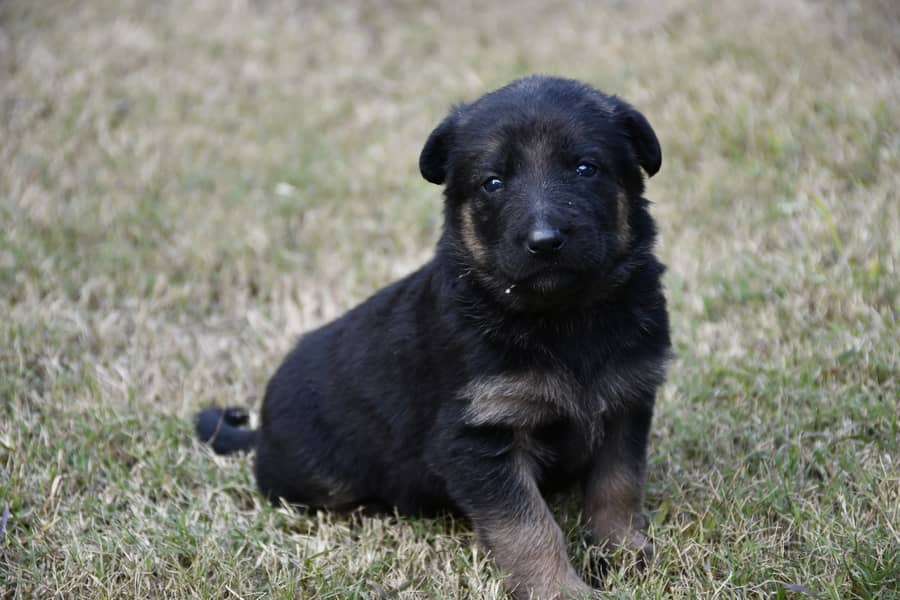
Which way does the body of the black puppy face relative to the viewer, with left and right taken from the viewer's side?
facing the viewer and to the right of the viewer
